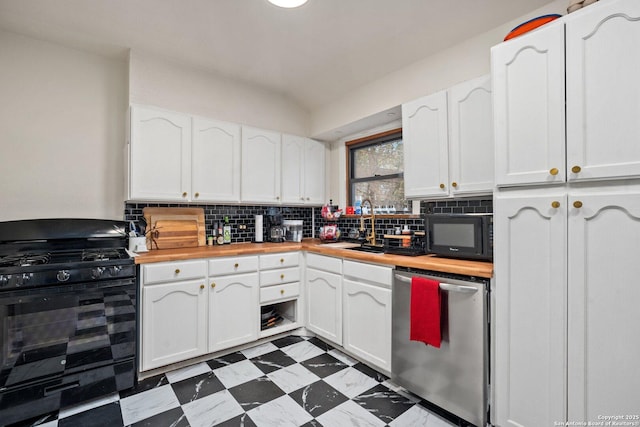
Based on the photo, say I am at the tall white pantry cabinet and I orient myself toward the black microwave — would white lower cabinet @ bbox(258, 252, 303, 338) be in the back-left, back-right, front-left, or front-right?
front-left

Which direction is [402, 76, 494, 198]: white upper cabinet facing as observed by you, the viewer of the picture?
facing the viewer and to the left of the viewer

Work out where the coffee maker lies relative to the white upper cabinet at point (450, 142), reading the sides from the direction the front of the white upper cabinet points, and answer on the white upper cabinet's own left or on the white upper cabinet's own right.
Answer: on the white upper cabinet's own right

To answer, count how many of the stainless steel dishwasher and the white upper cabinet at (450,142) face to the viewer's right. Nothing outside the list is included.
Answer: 0

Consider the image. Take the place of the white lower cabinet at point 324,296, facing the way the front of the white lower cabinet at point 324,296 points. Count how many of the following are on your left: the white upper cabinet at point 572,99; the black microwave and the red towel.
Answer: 3

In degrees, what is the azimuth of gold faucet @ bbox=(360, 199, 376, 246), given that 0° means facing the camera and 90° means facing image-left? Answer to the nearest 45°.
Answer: approximately 45°

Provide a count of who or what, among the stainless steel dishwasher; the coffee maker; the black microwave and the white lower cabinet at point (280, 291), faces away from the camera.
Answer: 0
